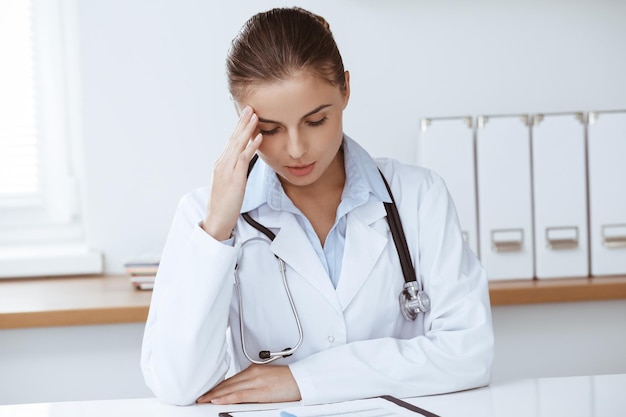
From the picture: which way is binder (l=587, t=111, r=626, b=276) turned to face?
toward the camera

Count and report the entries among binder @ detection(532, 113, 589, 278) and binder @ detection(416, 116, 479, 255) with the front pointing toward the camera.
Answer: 2

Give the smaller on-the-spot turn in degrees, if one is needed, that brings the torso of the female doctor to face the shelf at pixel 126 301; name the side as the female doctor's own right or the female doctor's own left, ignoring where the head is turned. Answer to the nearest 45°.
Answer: approximately 135° to the female doctor's own right

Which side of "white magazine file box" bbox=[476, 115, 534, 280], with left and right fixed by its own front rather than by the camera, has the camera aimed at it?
front

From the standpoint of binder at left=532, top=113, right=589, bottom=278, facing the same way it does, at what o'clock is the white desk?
The white desk is roughly at 12 o'clock from the binder.

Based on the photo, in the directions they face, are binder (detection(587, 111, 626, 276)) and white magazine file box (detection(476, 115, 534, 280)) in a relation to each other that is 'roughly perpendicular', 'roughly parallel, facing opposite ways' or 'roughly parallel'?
roughly parallel

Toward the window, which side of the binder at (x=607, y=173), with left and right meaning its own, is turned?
right

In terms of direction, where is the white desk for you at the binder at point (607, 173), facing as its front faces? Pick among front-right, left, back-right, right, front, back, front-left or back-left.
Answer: front

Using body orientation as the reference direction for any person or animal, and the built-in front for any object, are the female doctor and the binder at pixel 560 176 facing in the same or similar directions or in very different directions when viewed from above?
same or similar directions

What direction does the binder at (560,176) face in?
toward the camera

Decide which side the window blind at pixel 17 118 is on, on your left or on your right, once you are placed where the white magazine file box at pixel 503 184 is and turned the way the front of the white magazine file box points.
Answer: on your right

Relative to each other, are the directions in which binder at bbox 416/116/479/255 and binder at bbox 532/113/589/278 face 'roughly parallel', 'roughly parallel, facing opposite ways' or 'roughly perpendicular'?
roughly parallel

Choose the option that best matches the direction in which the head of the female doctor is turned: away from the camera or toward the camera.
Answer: toward the camera

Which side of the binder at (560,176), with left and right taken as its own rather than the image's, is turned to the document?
front

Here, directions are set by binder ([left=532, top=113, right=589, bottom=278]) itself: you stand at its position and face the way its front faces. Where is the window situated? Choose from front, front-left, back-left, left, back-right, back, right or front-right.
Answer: right

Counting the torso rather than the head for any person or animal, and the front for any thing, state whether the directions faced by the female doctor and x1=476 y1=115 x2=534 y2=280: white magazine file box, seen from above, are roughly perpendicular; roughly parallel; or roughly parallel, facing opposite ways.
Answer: roughly parallel
